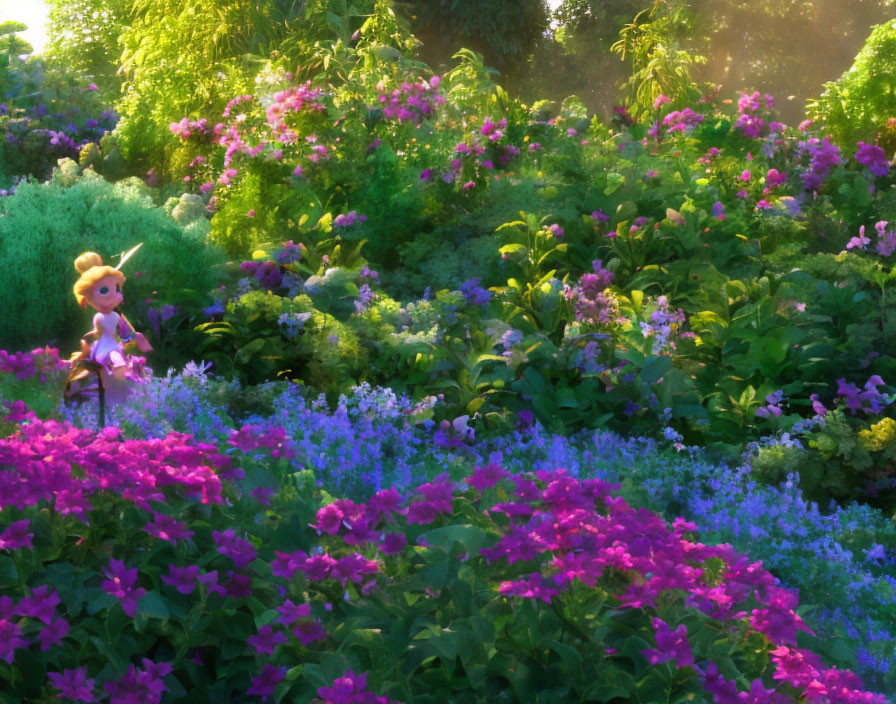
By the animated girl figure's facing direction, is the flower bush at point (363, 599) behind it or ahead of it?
ahead

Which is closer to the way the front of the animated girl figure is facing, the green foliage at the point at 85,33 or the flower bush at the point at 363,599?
the flower bush

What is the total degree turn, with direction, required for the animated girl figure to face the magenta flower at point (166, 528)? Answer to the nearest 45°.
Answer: approximately 45° to its right

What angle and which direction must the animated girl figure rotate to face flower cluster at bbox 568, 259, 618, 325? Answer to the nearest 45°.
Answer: approximately 45° to its left

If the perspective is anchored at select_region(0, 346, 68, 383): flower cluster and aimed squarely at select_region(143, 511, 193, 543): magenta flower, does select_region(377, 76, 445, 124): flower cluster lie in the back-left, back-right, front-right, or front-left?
back-left

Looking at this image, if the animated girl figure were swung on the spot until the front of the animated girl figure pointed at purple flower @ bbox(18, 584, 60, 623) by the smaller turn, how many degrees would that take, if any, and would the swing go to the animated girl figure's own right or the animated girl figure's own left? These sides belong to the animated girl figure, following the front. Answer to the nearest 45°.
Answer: approximately 45° to the animated girl figure's own right

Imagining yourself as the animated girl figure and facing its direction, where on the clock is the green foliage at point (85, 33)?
The green foliage is roughly at 7 o'clock from the animated girl figure.

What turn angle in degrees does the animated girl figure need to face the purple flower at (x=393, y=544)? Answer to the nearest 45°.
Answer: approximately 45° to its right

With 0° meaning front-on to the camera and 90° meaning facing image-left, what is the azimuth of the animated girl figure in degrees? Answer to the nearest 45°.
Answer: approximately 315°

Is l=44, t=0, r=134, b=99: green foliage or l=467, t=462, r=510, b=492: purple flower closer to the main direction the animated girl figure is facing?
the purple flower

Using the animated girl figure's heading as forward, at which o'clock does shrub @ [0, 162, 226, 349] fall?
The shrub is roughly at 7 o'clock from the animated girl figure.
